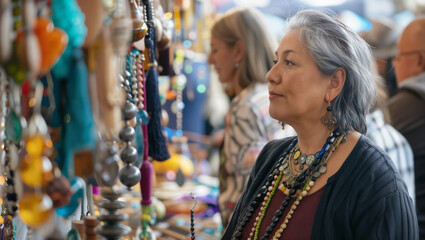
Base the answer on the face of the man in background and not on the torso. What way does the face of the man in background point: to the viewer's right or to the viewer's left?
to the viewer's left

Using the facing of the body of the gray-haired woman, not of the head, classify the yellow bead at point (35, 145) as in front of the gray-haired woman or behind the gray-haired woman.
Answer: in front

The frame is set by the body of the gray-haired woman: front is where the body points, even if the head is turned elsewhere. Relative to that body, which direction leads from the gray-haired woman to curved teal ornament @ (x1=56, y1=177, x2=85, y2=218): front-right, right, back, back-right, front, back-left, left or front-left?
front

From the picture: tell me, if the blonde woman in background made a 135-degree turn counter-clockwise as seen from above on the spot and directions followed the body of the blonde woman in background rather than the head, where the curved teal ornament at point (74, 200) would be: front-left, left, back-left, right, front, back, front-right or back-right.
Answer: front-right

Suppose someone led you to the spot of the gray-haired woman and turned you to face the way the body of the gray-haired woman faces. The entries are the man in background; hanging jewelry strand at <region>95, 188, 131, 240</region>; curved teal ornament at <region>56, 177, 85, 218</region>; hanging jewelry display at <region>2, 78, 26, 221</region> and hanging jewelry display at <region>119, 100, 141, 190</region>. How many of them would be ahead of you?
4

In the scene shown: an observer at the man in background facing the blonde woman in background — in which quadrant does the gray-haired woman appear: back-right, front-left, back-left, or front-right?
front-left

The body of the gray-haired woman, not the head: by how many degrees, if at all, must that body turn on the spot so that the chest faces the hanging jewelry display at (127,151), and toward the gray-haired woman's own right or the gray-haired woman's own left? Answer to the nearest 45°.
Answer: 0° — they already face it

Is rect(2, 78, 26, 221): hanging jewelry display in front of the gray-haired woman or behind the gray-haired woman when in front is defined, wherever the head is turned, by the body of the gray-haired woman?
in front

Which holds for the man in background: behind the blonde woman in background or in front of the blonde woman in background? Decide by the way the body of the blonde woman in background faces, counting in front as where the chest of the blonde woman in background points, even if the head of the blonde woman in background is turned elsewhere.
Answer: behind

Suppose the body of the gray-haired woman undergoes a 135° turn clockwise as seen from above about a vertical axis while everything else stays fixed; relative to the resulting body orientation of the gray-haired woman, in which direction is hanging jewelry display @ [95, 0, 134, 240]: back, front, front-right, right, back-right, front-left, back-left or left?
back-left

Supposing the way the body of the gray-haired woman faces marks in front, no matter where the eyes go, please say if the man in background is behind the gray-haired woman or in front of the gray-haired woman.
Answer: behind

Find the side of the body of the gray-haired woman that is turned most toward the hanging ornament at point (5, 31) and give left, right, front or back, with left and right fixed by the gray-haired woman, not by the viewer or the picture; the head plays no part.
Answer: front

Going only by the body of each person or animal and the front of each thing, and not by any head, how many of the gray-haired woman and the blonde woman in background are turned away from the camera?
0

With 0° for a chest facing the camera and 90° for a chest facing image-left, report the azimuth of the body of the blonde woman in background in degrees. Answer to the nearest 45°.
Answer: approximately 90°
